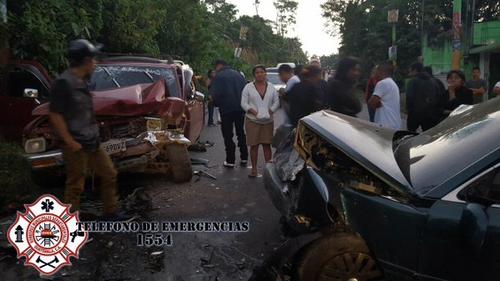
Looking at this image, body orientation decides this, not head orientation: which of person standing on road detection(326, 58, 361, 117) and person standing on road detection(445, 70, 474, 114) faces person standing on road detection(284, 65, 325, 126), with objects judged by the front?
person standing on road detection(445, 70, 474, 114)

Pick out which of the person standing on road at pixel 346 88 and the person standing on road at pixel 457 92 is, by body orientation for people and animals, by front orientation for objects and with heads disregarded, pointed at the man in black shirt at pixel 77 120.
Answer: the person standing on road at pixel 457 92

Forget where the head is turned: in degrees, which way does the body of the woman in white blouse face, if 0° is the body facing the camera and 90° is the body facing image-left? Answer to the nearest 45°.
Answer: approximately 0°

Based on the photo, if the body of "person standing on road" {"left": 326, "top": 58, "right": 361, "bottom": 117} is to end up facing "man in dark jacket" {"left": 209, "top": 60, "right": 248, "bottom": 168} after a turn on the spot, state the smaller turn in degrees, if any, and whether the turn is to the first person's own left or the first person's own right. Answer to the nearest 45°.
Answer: approximately 135° to the first person's own left

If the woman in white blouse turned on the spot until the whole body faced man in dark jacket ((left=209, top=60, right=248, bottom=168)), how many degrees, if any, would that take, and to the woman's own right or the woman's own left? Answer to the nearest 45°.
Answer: approximately 135° to the woman's own right

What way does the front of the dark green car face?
to the viewer's left

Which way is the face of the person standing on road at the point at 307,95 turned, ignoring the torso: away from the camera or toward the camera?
away from the camera
